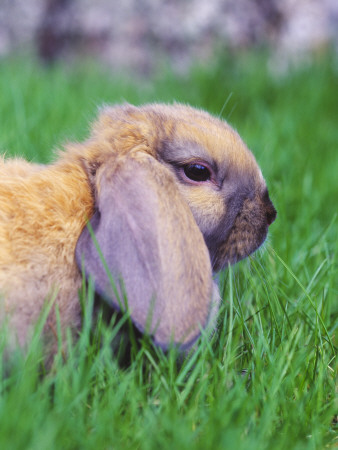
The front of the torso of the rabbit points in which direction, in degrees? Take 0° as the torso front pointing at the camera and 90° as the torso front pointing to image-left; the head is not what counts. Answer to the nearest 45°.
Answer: approximately 270°
